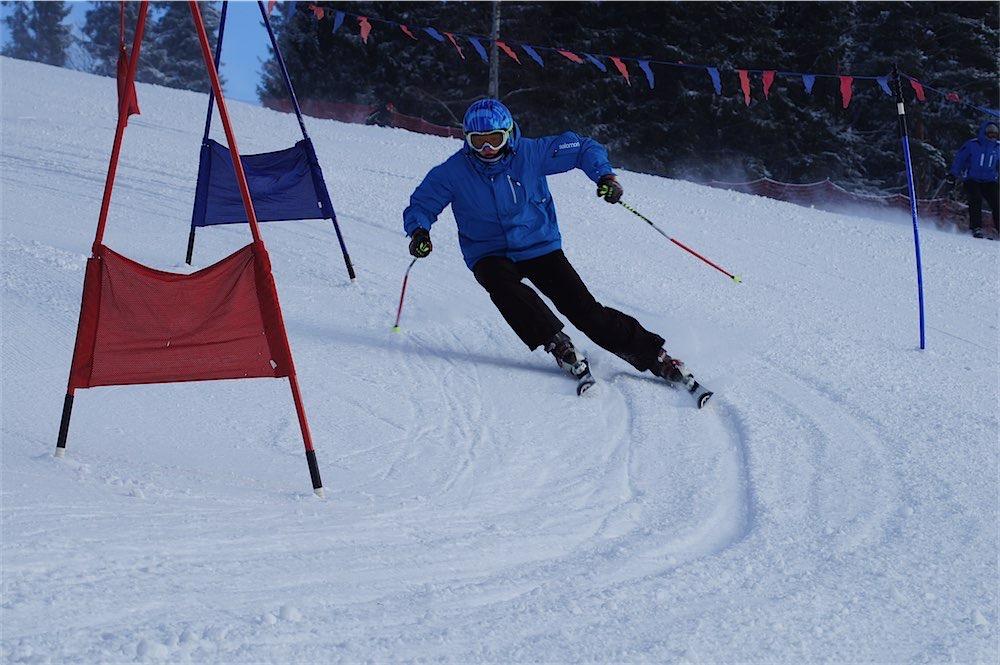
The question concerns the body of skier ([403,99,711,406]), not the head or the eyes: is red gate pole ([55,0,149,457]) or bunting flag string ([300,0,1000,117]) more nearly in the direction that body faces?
the red gate pole

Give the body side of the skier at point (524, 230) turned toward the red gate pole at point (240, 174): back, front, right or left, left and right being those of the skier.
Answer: front

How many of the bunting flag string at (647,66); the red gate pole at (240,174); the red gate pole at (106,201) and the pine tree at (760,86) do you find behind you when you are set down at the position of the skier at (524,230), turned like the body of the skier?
2

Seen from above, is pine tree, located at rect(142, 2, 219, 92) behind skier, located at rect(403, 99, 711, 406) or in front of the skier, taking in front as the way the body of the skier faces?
behind

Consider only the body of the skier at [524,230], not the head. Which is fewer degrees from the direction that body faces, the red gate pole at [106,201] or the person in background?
the red gate pole

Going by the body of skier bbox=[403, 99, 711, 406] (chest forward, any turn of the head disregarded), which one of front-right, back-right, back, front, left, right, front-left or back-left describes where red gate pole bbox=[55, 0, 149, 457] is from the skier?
front-right

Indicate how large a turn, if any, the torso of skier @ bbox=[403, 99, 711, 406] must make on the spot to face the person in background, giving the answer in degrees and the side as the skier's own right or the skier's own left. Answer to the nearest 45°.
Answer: approximately 135° to the skier's own left

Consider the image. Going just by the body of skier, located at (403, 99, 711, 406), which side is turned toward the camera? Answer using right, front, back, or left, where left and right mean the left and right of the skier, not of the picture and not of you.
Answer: front

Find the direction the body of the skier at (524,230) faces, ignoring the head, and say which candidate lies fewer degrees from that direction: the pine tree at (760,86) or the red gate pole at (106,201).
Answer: the red gate pole

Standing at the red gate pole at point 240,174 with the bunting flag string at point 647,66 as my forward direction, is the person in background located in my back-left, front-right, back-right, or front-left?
front-right

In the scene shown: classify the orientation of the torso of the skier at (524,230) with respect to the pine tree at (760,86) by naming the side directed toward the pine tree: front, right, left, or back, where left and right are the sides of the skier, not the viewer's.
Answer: back

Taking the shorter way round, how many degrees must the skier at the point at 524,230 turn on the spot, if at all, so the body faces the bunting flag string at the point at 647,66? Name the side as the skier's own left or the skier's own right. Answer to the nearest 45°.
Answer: approximately 180°

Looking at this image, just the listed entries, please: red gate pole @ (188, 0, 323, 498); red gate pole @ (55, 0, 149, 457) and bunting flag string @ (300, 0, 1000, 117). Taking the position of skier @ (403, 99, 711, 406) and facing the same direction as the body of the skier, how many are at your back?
1
